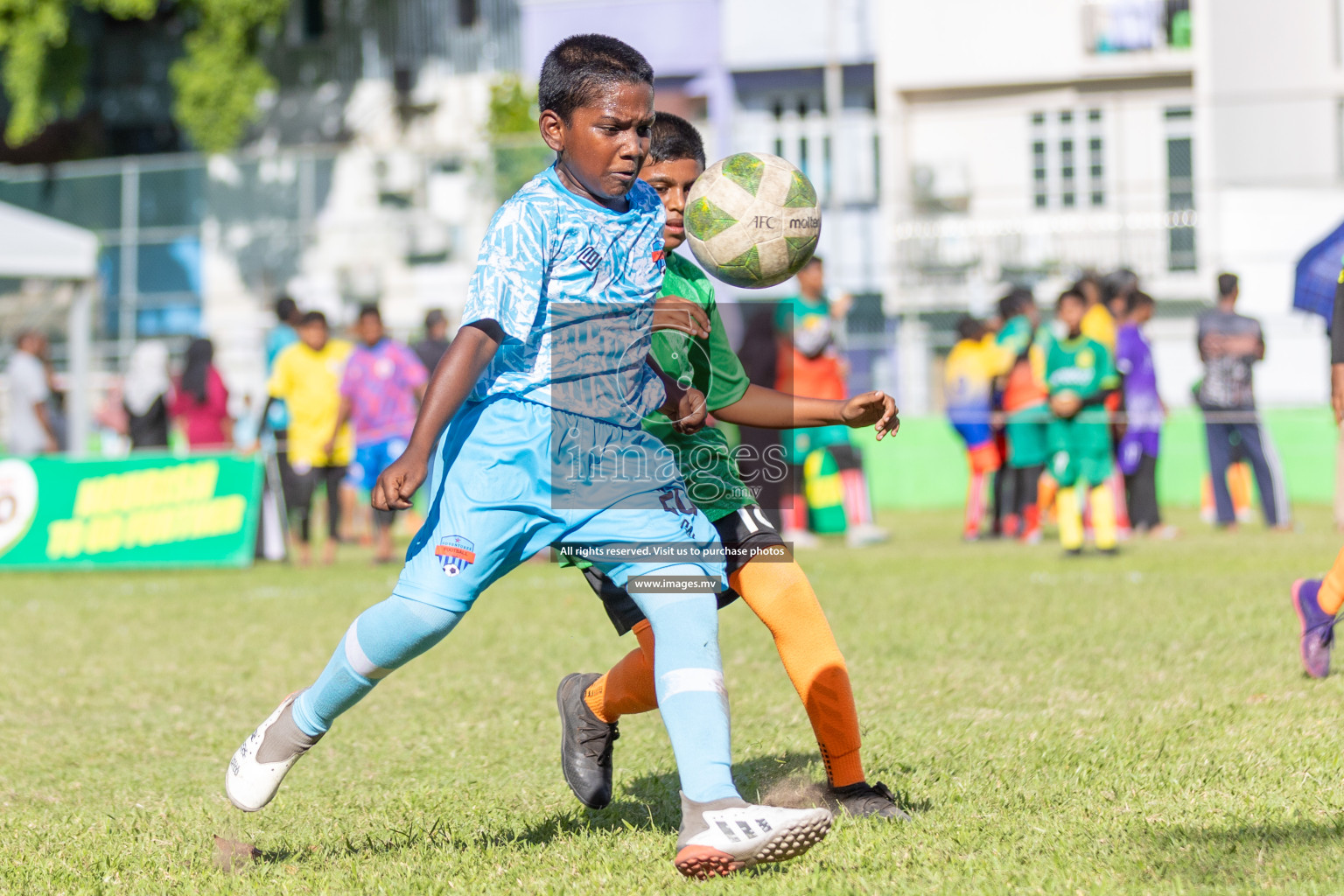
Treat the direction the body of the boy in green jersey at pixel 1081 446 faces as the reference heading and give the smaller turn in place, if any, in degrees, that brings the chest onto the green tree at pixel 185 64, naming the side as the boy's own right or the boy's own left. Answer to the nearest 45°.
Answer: approximately 135° to the boy's own right

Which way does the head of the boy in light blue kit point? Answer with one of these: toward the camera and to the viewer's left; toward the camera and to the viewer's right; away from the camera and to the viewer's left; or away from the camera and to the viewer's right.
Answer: toward the camera and to the viewer's right

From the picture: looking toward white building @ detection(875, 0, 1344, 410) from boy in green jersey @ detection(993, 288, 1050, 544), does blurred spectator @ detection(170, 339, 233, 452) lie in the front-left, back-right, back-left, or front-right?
back-left

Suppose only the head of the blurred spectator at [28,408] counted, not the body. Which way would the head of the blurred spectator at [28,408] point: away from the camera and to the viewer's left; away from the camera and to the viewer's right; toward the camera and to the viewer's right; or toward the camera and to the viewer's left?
toward the camera and to the viewer's right

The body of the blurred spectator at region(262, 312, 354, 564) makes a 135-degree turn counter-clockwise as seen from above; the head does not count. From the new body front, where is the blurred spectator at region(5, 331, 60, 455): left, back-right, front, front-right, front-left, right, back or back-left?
left

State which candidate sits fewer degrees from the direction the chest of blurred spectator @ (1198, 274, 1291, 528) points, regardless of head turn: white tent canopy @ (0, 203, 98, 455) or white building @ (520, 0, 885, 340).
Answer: the white tent canopy

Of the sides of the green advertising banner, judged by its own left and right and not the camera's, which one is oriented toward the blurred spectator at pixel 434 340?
left
